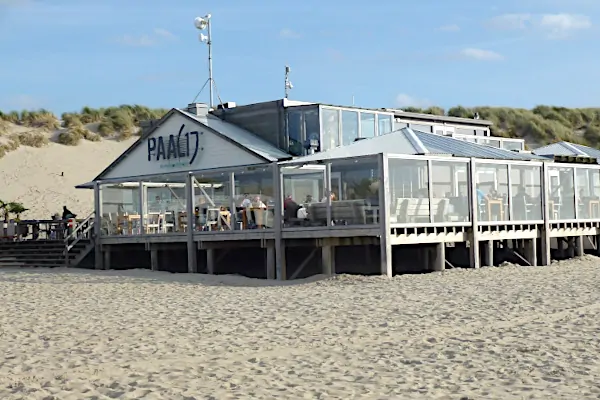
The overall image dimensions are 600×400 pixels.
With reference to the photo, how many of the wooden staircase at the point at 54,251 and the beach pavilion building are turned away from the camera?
0

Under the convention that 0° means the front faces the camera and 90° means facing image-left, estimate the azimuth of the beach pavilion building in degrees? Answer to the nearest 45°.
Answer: approximately 45°

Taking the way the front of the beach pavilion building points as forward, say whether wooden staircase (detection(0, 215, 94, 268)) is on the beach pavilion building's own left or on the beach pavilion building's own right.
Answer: on the beach pavilion building's own right

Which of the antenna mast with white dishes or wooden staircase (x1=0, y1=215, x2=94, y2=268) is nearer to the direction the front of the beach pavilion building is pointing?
the wooden staircase

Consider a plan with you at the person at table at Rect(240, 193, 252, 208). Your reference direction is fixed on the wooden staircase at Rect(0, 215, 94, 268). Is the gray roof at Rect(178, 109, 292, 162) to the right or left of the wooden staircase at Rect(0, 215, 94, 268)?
right
